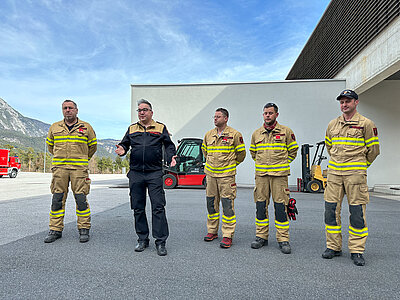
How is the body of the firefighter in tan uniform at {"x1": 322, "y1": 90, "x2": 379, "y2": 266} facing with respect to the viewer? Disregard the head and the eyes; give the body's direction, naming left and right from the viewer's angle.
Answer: facing the viewer and to the left of the viewer

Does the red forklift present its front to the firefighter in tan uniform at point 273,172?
no

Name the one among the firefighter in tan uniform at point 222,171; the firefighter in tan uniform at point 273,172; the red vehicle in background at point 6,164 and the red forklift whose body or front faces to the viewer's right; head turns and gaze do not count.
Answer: the red vehicle in background

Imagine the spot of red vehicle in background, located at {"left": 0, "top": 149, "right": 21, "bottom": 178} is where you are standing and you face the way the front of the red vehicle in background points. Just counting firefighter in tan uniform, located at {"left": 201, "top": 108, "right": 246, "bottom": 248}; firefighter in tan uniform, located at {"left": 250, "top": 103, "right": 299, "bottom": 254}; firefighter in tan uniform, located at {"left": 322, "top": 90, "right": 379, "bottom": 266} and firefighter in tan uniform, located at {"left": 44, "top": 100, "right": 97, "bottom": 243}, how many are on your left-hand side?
0

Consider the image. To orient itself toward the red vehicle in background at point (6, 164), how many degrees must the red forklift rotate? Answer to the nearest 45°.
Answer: approximately 45° to its right

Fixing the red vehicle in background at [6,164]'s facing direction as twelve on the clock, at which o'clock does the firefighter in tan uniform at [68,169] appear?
The firefighter in tan uniform is roughly at 3 o'clock from the red vehicle in background.

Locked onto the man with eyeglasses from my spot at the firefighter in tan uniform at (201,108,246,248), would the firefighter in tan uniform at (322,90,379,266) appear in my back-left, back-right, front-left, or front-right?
back-left

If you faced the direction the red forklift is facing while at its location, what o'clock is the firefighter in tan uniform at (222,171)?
The firefighter in tan uniform is roughly at 9 o'clock from the red forklift.

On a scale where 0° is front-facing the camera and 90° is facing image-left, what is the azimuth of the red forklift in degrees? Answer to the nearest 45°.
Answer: approximately 90°

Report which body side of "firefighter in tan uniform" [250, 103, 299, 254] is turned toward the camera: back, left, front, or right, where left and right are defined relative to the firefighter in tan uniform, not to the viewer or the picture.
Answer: front

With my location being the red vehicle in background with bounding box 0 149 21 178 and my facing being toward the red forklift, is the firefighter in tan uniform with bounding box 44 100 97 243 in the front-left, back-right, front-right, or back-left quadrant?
front-right

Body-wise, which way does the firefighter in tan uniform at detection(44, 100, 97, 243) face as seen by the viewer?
toward the camera

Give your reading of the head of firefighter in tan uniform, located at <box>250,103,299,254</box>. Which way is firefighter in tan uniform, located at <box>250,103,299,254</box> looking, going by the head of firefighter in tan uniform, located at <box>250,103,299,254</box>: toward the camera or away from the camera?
toward the camera

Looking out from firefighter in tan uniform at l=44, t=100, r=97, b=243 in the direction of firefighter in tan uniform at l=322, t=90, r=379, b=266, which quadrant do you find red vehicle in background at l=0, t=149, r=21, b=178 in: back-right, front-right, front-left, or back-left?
back-left
